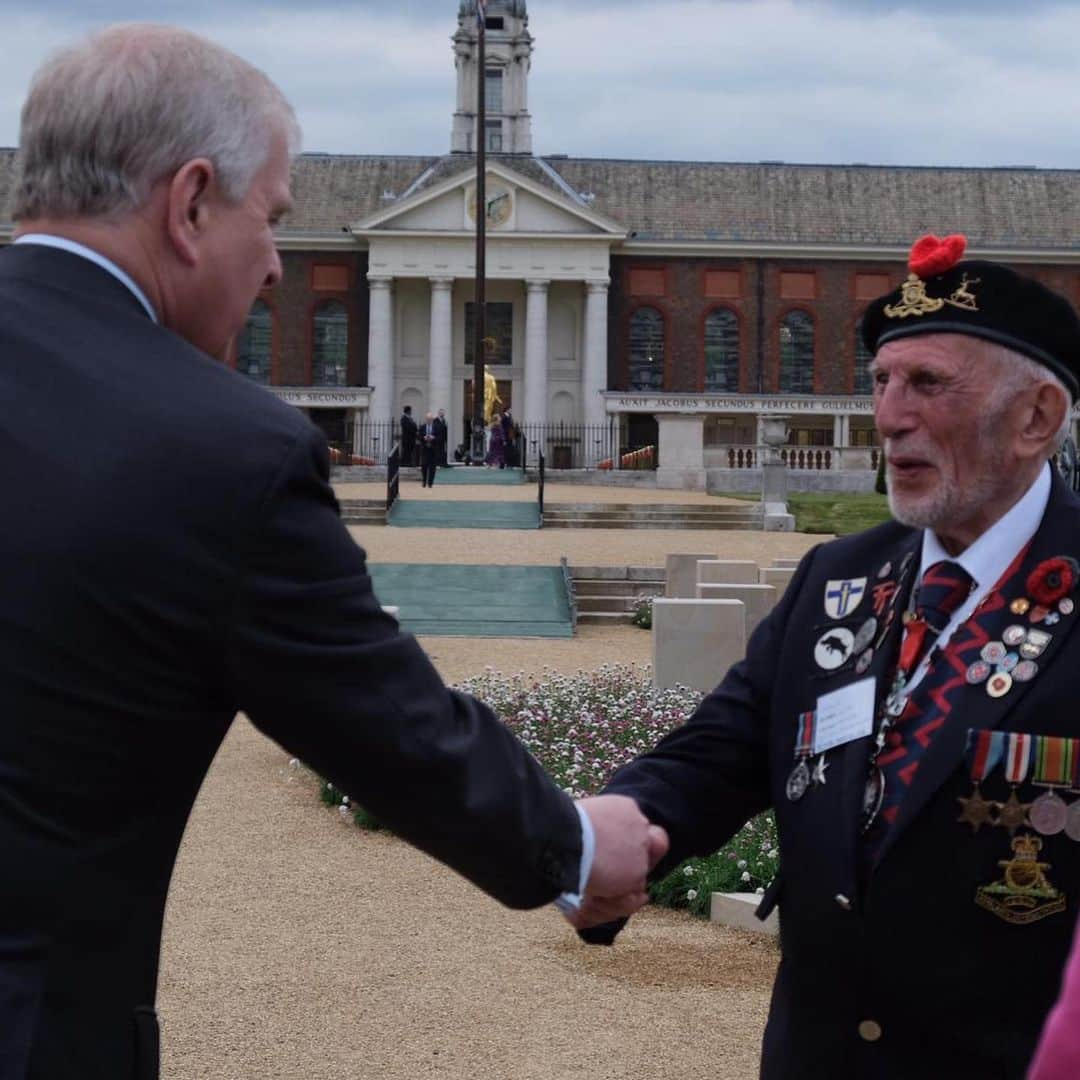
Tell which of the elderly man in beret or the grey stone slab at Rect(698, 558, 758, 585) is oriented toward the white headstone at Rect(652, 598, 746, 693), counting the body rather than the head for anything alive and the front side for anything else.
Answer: the grey stone slab at Rect(698, 558, 758, 585)

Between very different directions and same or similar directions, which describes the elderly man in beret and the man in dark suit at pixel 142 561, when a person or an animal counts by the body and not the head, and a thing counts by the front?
very different directions

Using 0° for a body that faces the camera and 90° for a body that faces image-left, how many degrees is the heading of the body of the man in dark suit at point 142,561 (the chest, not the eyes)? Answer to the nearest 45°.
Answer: approximately 225°

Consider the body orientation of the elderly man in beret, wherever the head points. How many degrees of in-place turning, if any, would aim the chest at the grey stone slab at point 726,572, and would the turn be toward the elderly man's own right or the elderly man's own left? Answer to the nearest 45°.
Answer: approximately 135° to the elderly man's own right

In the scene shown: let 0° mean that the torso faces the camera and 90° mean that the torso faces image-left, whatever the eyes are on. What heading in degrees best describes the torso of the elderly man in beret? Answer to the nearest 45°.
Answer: approximately 45°

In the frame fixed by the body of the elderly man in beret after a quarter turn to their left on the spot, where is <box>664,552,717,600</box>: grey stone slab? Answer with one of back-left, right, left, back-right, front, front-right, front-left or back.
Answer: back-left

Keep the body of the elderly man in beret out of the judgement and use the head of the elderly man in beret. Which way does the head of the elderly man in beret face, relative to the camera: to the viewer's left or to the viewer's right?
to the viewer's left

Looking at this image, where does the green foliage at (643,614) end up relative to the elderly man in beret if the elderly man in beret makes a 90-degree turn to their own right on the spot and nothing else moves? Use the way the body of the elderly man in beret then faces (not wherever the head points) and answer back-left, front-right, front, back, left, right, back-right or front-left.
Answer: front-right

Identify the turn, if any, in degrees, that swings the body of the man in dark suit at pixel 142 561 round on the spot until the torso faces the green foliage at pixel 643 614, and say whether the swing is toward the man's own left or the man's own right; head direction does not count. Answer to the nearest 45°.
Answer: approximately 45° to the man's own left

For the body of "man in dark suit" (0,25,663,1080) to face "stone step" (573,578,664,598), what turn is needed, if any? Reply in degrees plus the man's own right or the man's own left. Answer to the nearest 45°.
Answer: approximately 45° to the man's own left

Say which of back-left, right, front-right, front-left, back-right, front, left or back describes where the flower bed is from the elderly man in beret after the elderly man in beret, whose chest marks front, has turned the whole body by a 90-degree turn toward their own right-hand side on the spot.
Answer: front-right

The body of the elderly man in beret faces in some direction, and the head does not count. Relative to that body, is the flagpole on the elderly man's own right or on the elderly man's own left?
on the elderly man's own right
